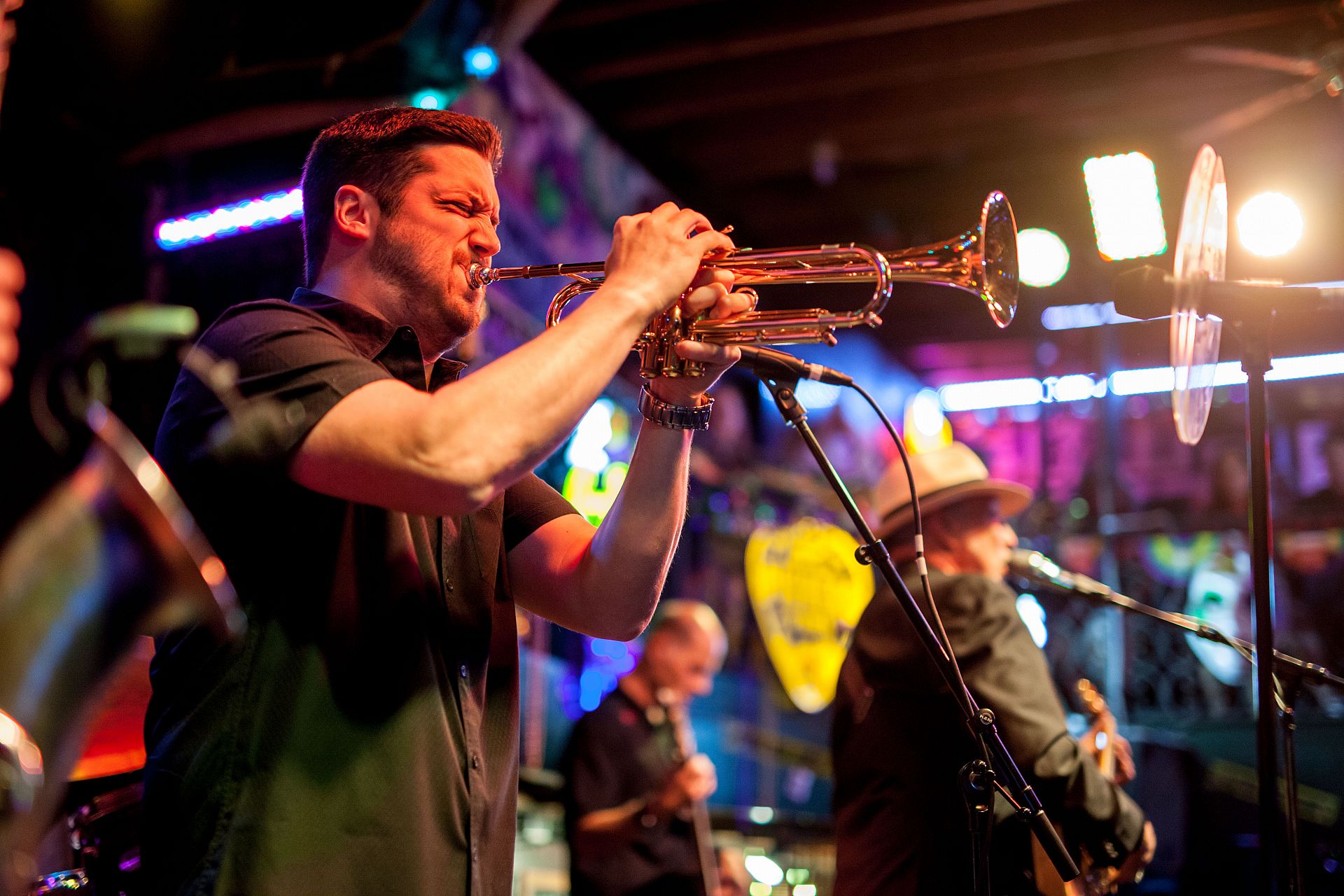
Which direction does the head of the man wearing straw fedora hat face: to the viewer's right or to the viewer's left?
to the viewer's right

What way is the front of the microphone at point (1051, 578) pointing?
to the viewer's left

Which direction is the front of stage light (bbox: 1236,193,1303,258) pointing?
toward the camera

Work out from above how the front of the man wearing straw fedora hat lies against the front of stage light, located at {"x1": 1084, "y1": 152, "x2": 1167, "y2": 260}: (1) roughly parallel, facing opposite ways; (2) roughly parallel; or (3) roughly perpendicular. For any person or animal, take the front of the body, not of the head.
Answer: roughly perpendicular

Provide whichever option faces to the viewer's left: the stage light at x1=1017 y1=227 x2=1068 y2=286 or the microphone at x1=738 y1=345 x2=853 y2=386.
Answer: the microphone

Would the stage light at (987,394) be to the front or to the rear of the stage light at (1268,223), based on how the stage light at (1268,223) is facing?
to the rear

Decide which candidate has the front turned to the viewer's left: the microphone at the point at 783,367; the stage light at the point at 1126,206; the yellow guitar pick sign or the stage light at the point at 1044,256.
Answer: the microphone

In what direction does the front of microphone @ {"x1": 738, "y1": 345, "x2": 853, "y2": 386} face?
to the viewer's left

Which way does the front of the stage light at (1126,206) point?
toward the camera

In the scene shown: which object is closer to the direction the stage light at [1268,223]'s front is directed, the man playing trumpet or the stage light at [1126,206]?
the man playing trumpet

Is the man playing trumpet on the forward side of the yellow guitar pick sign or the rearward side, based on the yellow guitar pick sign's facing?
on the forward side

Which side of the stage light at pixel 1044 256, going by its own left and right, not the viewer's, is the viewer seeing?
front

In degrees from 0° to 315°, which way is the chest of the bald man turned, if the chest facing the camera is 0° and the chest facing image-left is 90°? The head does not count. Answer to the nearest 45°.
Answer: approximately 315°

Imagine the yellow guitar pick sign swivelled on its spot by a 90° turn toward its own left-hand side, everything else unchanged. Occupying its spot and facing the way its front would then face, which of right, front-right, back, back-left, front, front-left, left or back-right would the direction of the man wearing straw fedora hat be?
right

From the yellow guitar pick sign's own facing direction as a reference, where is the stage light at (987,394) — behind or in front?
behind
